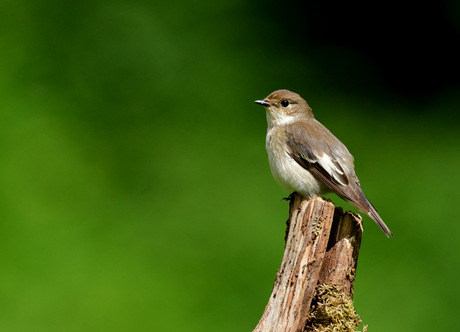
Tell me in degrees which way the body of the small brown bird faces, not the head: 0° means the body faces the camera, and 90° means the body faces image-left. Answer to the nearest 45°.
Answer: approximately 90°
